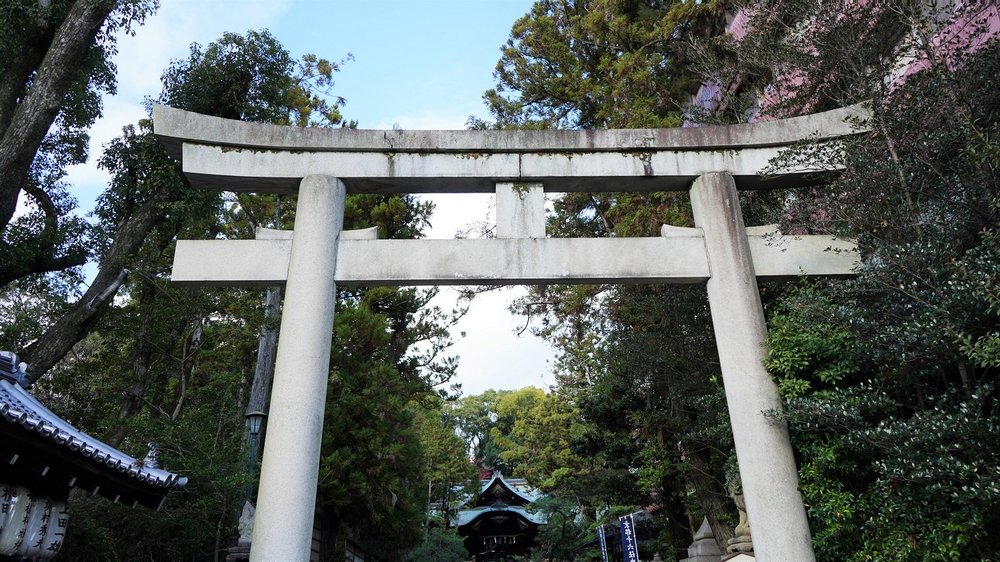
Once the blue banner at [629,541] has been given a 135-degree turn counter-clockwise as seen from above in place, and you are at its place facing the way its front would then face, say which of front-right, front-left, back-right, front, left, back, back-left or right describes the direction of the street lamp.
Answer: back

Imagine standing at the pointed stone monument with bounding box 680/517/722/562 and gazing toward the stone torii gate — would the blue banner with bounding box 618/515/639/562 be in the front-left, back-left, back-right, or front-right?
back-right

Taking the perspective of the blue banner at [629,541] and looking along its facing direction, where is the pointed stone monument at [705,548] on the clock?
The pointed stone monument is roughly at 11 o'clock from the blue banner.

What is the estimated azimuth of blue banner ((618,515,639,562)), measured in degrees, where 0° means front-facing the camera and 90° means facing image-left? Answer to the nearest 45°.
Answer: approximately 0°

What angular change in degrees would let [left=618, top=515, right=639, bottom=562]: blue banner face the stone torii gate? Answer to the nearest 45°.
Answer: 0° — it already faces it
